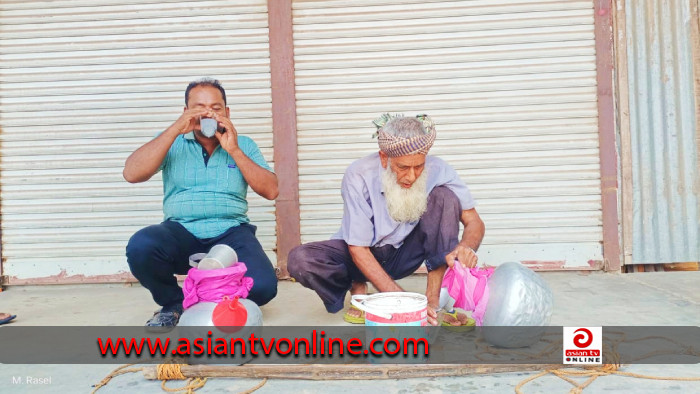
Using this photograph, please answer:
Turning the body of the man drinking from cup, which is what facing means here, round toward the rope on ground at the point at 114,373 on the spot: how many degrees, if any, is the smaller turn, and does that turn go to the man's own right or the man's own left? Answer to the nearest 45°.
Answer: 0° — they already face it

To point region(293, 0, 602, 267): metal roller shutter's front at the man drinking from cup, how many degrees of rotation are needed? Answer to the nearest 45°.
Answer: approximately 45° to its right

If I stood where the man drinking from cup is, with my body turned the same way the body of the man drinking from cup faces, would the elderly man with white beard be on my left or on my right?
on my left

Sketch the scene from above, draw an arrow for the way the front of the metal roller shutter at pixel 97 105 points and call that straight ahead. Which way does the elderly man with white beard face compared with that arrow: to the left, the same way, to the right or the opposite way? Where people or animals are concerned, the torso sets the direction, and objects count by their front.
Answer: the same way

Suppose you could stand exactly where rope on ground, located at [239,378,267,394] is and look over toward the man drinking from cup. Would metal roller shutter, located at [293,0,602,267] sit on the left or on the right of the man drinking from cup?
right

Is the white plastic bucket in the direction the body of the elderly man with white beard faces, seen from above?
yes

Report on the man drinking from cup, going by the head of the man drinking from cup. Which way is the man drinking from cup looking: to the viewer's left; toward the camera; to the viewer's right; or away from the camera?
toward the camera

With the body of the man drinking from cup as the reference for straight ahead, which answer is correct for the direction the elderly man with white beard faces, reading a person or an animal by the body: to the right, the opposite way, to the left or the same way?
the same way

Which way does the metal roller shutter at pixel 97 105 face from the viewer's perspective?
toward the camera

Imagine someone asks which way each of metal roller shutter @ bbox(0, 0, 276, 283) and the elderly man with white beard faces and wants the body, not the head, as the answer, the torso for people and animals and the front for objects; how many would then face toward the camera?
2

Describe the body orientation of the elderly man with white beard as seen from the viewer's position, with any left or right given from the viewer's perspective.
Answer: facing the viewer

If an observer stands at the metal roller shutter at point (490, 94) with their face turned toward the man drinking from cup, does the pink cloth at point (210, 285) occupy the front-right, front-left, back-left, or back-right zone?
front-left

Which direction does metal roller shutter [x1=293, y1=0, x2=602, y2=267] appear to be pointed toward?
toward the camera

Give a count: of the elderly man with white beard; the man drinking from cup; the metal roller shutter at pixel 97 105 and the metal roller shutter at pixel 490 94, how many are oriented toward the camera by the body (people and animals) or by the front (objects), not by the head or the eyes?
4

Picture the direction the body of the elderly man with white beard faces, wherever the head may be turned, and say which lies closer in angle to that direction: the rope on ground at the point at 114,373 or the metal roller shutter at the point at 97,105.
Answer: the rope on ground

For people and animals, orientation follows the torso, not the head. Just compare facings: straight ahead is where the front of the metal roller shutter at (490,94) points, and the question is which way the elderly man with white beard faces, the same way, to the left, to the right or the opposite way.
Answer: the same way
